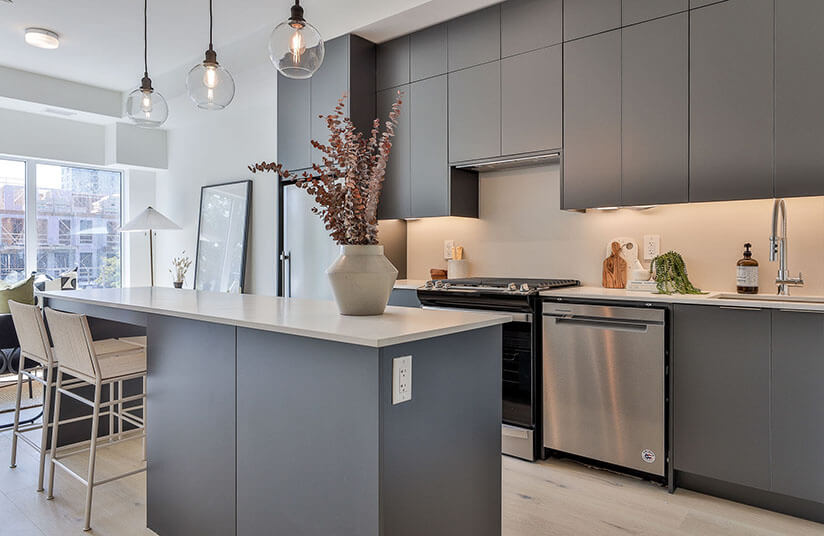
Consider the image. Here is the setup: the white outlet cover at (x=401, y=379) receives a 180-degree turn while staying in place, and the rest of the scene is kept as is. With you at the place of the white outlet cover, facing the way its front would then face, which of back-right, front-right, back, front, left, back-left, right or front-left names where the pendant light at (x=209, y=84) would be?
front

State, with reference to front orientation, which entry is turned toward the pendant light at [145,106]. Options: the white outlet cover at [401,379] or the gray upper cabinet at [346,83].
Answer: the gray upper cabinet

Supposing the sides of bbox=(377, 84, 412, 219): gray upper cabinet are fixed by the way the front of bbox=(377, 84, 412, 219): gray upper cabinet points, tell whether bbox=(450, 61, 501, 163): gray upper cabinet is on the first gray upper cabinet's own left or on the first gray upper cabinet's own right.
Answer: on the first gray upper cabinet's own left

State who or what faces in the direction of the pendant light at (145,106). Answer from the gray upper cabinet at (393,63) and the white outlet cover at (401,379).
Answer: the gray upper cabinet

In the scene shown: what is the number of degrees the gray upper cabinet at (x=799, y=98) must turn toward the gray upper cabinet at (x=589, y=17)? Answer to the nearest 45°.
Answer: approximately 90° to its right

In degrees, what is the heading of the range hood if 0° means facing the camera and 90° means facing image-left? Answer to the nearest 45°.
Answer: approximately 45°
